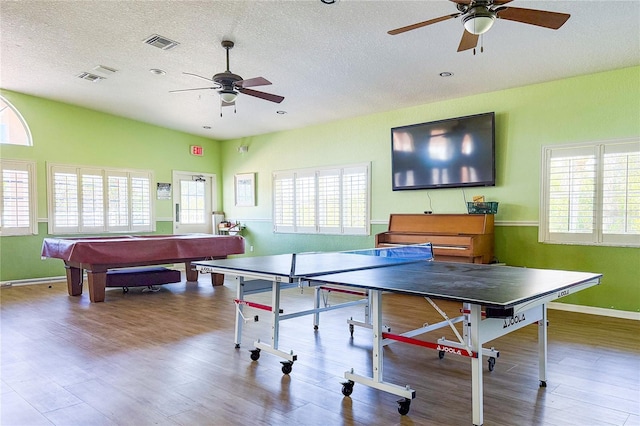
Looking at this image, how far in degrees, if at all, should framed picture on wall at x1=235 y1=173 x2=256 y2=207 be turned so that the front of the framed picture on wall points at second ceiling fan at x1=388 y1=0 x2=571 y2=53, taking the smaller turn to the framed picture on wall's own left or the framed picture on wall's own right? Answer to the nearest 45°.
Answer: approximately 45° to the framed picture on wall's own left

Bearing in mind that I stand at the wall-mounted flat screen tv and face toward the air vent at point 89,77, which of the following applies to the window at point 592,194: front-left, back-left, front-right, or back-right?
back-left

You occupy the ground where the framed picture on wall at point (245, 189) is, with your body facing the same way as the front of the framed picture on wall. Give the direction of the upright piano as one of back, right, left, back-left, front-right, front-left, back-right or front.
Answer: left

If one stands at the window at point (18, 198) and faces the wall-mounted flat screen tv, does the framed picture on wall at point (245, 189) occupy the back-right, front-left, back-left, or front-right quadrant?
front-left

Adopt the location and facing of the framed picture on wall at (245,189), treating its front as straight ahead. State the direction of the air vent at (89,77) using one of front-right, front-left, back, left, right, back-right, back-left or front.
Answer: front

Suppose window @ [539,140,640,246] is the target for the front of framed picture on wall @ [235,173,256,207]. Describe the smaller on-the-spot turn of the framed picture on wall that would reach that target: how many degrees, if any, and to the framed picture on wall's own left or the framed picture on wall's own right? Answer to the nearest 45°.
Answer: approximately 90° to the framed picture on wall's own left

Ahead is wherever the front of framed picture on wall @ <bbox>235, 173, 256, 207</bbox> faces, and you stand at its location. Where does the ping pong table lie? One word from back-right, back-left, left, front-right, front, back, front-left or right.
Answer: front-left

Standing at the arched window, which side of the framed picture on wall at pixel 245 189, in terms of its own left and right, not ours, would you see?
front

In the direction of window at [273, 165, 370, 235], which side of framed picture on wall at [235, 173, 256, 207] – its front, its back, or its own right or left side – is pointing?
left

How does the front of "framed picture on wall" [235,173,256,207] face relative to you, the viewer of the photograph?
facing the viewer and to the left of the viewer

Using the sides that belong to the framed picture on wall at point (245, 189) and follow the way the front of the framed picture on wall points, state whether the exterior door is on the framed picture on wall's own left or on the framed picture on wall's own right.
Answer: on the framed picture on wall's own right

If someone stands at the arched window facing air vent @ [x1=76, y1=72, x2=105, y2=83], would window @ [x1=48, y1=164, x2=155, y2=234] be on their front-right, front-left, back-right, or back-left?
front-left
